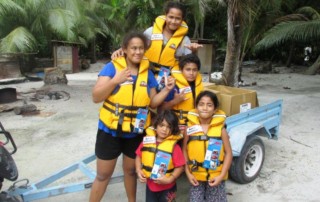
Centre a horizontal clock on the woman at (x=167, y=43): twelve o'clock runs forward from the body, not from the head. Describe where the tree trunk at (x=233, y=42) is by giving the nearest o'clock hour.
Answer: The tree trunk is roughly at 7 o'clock from the woman.

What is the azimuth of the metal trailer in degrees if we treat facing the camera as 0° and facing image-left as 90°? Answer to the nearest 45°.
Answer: approximately 45°

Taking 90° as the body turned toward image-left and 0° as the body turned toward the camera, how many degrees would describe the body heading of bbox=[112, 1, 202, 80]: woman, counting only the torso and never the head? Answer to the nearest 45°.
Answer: approximately 0°

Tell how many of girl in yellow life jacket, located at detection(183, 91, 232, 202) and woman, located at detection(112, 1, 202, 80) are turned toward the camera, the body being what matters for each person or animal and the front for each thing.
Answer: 2

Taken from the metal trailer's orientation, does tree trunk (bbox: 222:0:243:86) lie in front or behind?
behind

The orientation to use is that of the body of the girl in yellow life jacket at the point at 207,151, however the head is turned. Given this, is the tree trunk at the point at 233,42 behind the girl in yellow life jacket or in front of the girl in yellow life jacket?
behind

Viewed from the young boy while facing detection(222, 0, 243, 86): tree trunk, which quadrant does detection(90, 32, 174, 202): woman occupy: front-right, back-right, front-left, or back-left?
back-left
